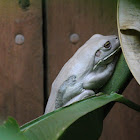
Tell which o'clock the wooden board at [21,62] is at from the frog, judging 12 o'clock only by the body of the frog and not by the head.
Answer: The wooden board is roughly at 8 o'clock from the frog.

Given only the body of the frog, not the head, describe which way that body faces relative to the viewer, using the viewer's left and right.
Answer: facing to the right of the viewer
